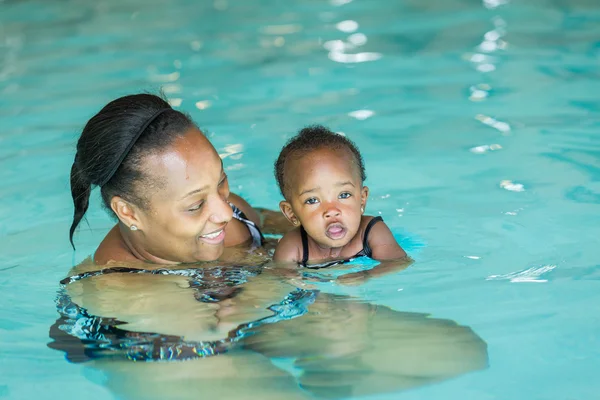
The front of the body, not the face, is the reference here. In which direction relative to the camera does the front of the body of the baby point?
toward the camera

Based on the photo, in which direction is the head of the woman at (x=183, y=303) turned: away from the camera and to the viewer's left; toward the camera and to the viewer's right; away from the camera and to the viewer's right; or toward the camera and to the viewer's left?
toward the camera and to the viewer's right

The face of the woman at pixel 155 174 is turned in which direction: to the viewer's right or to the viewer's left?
to the viewer's right

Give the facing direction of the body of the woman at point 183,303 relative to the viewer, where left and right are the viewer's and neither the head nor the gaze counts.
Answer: facing the viewer and to the right of the viewer
